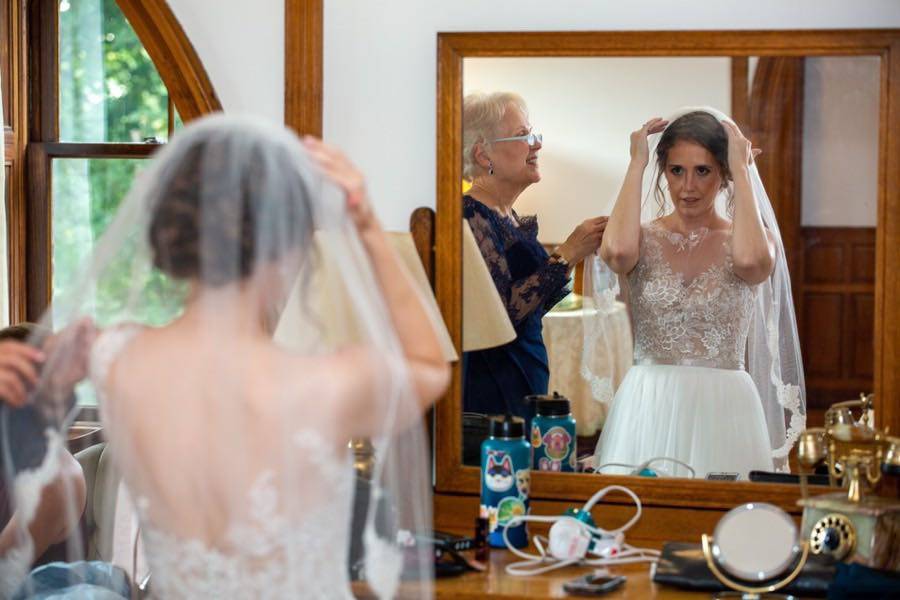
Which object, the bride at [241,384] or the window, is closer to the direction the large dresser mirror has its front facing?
the bride

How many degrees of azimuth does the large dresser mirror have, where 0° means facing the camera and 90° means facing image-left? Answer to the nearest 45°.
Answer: approximately 0°

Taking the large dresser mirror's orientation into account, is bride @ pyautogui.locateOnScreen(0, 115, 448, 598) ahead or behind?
ahead

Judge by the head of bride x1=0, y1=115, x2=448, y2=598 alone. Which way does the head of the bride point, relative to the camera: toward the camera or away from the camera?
away from the camera

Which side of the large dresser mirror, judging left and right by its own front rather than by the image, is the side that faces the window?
right
